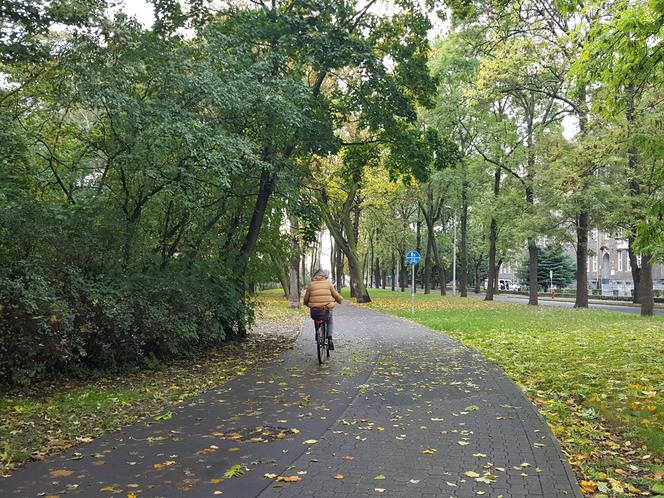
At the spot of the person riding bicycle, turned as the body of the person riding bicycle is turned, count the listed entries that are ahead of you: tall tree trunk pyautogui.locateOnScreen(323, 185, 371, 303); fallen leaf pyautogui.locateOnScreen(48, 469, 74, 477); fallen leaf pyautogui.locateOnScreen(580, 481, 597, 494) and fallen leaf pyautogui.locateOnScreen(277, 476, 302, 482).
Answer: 1

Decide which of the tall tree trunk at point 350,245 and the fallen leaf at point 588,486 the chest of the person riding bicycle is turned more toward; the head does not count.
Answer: the tall tree trunk

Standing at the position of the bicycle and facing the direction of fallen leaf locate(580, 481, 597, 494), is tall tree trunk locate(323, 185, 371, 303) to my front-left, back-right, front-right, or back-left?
back-left

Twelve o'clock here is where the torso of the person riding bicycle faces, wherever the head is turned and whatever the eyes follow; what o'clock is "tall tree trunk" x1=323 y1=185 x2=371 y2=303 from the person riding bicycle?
The tall tree trunk is roughly at 12 o'clock from the person riding bicycle.

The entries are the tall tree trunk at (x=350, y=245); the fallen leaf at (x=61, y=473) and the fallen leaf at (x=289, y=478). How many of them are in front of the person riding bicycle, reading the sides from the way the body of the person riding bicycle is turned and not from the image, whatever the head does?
1

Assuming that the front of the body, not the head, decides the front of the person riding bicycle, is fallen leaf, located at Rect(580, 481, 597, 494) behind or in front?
behind

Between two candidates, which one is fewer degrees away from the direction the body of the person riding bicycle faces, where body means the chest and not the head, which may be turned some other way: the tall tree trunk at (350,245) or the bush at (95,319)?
the tall tree trunk

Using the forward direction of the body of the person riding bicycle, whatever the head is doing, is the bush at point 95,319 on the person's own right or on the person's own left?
on the person's own left

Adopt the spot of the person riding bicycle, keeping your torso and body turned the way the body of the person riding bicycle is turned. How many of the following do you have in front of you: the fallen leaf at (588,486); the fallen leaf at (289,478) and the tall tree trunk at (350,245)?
1

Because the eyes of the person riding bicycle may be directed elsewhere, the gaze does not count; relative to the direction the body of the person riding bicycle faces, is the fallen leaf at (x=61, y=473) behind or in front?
behind

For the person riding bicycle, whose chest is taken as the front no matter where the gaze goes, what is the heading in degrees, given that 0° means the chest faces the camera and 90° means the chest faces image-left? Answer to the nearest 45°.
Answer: approximately 180°

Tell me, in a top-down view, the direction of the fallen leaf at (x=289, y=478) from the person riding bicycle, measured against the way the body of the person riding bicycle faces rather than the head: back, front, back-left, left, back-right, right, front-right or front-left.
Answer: back
